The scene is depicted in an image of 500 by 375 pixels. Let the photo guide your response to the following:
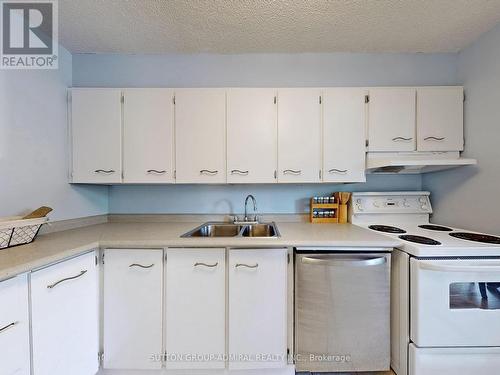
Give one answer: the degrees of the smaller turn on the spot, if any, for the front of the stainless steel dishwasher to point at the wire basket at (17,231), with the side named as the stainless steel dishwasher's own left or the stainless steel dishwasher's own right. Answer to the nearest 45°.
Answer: approximately 45° to the stainless steel dishwasher's own right

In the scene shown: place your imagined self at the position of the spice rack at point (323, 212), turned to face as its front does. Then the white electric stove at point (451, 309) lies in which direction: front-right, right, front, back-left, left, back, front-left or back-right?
front-left

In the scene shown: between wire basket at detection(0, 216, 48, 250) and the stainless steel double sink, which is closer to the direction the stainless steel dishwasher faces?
the wire basket

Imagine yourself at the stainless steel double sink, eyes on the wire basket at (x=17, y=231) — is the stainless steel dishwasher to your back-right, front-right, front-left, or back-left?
back-left

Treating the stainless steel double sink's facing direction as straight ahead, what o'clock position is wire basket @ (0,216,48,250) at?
The wire basket is roughly at 2 o'clock from the stainless steel double sink.

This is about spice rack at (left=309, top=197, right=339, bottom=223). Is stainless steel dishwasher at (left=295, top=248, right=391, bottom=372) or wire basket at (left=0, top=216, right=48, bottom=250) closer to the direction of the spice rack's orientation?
the stainless steel dishwasher

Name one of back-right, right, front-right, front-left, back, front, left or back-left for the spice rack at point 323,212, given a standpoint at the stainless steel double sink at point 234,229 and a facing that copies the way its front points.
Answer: left

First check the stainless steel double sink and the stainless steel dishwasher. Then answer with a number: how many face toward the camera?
2

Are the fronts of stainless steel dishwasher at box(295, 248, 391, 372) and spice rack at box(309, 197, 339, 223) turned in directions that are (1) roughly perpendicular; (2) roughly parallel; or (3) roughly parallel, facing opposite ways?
roughly parallel

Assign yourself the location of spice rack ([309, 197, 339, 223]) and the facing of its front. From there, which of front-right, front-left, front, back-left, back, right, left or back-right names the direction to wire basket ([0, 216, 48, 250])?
front-right

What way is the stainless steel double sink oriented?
toward the camera

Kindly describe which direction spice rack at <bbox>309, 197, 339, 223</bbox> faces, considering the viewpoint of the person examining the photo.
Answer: facing the viewer

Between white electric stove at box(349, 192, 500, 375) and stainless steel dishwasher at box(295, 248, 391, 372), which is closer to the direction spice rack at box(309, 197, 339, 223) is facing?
the stainless steel dishwasher

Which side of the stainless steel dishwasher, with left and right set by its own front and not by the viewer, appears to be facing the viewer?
front

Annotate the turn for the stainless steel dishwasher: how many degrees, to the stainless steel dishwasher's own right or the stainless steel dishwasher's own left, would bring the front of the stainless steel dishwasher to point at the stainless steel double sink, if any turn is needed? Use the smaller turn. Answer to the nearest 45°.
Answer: approximately 90° to the stainless steel dishwasher's own right

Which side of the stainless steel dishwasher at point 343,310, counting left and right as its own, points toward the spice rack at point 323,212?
back
